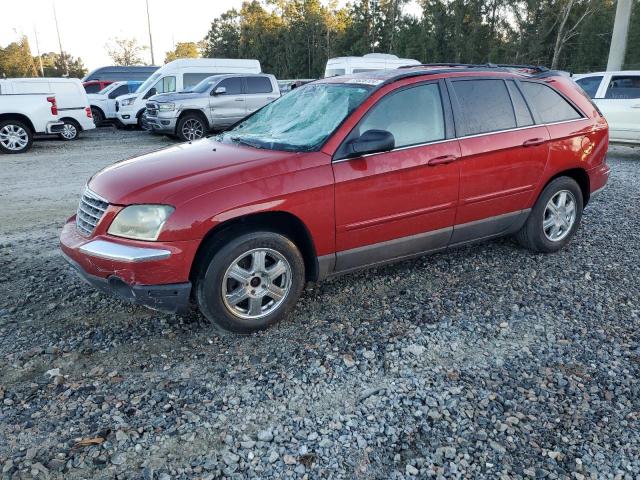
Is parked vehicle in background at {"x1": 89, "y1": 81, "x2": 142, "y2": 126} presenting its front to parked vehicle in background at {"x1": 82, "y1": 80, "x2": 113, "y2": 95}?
no

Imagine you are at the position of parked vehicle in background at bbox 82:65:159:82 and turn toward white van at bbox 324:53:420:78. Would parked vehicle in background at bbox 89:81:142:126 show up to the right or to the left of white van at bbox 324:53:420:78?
right

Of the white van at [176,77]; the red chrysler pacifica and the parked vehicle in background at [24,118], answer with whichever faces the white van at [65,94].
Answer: the white van at [176,77]

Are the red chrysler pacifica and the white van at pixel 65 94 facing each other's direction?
no

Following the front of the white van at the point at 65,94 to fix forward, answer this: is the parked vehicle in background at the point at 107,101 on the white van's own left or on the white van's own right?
on the white van's own right

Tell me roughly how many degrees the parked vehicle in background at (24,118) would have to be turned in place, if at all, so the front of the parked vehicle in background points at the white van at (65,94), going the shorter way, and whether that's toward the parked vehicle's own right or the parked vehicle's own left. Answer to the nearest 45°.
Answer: approximately 135° to the parked vehicle's own right

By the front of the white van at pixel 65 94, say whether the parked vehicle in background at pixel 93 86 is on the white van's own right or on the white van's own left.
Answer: on the white van's own right

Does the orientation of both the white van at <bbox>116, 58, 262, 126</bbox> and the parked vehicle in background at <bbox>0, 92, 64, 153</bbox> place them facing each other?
no

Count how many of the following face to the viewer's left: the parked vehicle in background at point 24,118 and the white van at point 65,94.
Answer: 2

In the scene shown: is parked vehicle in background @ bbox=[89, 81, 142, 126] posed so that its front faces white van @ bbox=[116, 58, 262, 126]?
no

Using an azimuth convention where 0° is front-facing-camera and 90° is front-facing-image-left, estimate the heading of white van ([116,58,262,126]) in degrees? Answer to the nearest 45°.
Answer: approximately 45°

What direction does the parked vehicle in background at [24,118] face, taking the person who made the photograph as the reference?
facing to the left of the viewer

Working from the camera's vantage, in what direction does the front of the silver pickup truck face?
facing the viewer and to the left of the viewer

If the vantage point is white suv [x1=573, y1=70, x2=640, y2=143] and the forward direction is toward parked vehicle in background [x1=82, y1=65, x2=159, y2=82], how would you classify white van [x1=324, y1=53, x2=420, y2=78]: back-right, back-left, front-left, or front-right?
front-right

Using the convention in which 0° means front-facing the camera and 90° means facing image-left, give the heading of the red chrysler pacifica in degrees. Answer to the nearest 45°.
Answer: approximately 45°

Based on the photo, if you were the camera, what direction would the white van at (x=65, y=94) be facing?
facing to the left of the viewer

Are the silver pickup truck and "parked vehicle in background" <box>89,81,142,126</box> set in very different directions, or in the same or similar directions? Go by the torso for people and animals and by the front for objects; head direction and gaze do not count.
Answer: same or similar directions

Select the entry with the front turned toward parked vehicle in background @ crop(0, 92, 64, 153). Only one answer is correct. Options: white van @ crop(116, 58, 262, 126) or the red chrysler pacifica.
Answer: the white van

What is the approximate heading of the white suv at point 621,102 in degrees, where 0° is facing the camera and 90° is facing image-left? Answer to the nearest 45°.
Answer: approximately 45°

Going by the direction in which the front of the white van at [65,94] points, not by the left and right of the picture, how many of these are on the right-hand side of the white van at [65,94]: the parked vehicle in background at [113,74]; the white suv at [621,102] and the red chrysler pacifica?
1

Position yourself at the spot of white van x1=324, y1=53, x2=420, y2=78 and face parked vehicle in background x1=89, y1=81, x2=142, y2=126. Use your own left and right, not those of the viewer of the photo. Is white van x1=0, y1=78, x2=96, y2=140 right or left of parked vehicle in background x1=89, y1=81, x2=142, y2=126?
left

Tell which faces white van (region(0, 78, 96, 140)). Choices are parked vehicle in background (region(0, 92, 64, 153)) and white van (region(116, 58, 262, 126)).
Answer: white van (region(116, 58, 262, 126))
